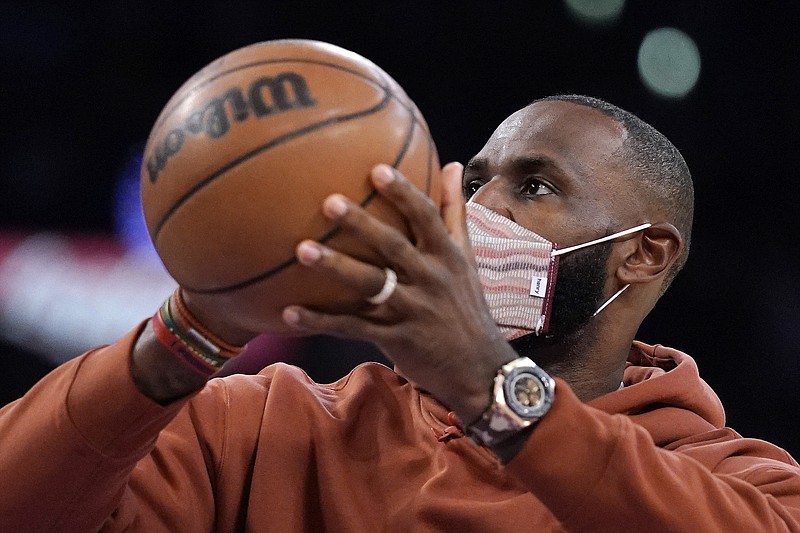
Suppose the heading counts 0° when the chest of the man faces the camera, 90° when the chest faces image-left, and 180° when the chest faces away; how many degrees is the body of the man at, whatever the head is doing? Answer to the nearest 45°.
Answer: approximately 45°

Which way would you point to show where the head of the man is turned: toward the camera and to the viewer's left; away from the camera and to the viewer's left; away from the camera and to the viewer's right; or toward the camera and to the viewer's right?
toward the camera and to the viewer's left
